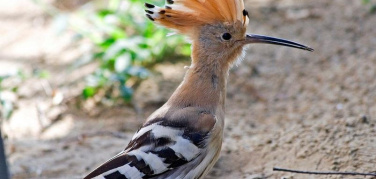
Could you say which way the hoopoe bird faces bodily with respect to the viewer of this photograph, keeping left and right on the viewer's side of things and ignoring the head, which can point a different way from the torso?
facing to the right of the viewer
